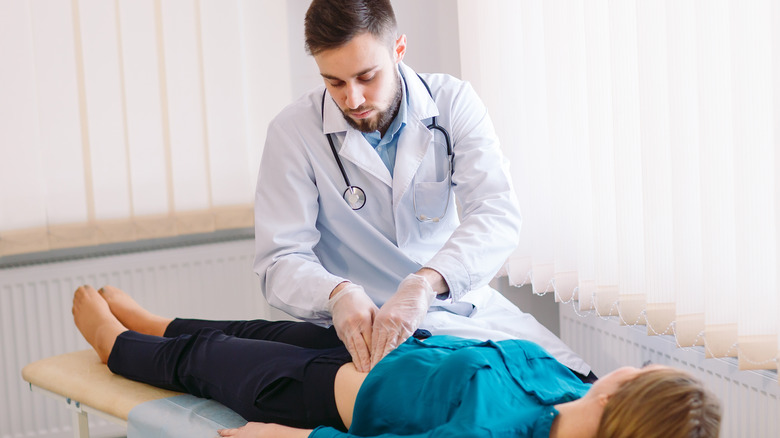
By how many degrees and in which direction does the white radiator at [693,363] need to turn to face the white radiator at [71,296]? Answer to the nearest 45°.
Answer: approximately 45° to its right

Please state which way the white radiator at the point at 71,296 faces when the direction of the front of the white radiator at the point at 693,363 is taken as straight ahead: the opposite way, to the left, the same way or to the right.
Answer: to the left

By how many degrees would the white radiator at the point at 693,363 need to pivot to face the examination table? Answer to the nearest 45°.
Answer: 0° — it already faces it

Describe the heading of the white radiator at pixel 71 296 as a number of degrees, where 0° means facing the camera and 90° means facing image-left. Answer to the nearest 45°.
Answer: approximately 0°

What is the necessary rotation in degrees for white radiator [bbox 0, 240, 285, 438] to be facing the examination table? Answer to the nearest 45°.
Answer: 0° — it already faces it

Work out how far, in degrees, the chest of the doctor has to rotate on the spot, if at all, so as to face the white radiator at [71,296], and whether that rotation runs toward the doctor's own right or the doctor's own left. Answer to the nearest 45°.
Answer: approximately 135° to the doctor's own right

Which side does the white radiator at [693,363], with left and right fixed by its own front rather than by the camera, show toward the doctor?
front

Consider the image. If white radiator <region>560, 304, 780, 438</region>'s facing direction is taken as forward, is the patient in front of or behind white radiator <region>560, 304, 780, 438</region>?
in front

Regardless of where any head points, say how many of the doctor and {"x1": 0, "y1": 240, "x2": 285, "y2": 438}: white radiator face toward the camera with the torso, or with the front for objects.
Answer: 2
